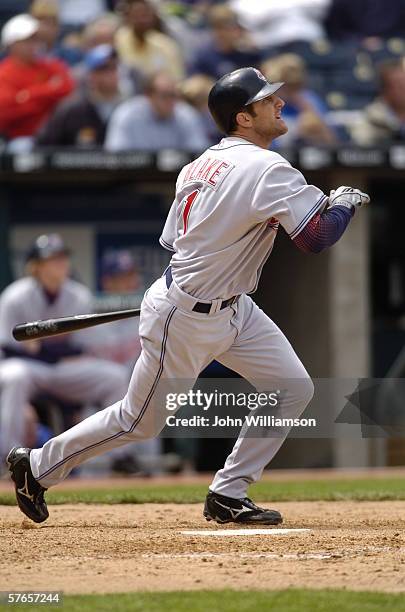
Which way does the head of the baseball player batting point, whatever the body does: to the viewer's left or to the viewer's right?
to the viewer's right

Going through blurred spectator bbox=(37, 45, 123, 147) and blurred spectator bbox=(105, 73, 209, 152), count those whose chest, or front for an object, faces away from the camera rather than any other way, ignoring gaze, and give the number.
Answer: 0

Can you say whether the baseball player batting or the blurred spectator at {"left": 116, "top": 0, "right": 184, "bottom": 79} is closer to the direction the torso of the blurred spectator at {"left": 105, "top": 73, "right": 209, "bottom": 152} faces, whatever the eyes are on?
the baseball player batting

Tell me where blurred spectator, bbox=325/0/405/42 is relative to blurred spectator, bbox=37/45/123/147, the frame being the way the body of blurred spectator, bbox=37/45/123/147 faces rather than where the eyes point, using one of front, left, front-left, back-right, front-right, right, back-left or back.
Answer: left

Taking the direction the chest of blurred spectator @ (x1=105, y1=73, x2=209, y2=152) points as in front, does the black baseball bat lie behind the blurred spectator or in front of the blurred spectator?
in front

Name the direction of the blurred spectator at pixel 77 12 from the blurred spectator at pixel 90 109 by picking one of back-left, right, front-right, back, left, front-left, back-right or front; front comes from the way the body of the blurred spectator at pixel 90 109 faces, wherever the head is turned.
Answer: back-left

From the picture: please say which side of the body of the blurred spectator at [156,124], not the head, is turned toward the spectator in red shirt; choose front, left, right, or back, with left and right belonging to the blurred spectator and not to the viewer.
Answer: right

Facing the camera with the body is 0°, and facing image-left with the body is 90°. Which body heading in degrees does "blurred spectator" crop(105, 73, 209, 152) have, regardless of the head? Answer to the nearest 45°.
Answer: approximately 0°

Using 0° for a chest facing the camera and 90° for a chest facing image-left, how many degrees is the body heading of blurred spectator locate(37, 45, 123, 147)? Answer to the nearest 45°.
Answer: approximately 315°
